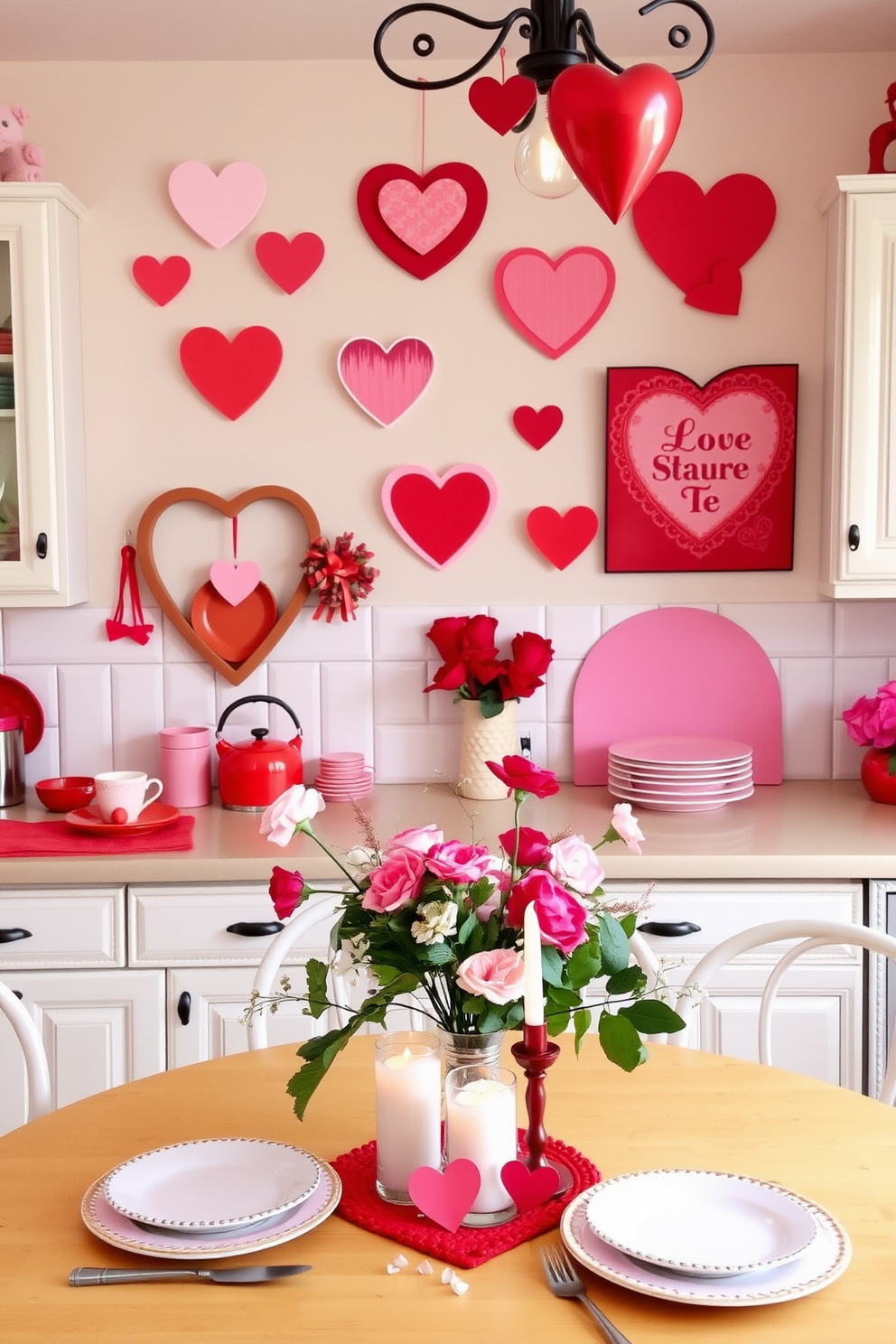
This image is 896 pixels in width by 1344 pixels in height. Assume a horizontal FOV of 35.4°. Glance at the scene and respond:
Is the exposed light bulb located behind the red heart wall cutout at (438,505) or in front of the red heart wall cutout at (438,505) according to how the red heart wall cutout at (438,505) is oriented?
in front

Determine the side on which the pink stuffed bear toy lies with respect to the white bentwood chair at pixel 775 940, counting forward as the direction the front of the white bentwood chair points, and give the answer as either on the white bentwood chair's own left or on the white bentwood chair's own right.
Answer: on the white bentwood chair's own right

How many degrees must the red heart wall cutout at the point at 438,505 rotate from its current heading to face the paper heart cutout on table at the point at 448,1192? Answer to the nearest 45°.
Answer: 0° — it already faces it

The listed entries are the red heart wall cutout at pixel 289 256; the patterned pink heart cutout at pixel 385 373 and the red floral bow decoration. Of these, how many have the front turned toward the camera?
3

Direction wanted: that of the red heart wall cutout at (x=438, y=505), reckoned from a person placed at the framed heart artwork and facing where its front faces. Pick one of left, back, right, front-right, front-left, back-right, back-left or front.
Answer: right

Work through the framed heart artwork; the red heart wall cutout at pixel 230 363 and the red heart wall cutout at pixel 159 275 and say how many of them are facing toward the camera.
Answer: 3

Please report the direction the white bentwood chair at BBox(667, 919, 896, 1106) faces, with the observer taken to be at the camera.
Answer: facing the viewer and to the left of the viewer

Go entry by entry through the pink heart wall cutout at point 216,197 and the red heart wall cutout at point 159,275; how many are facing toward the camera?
2

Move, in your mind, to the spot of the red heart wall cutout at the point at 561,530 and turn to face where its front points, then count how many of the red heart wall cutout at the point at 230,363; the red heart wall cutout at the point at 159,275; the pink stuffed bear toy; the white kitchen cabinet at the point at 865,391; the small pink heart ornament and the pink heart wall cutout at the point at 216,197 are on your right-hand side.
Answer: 5

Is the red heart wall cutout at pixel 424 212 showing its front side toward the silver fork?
yes

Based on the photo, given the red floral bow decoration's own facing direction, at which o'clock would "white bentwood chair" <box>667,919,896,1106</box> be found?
The white bentwood chair is roughly at 11 o'clock from the red floral bow decoration.

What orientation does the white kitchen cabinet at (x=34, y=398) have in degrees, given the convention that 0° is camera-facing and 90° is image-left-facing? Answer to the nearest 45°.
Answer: approximately 0°
